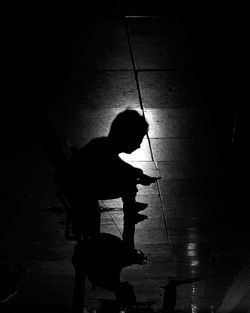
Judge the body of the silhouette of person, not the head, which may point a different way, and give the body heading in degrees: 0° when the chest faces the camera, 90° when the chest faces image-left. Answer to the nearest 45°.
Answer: approximately 270°
